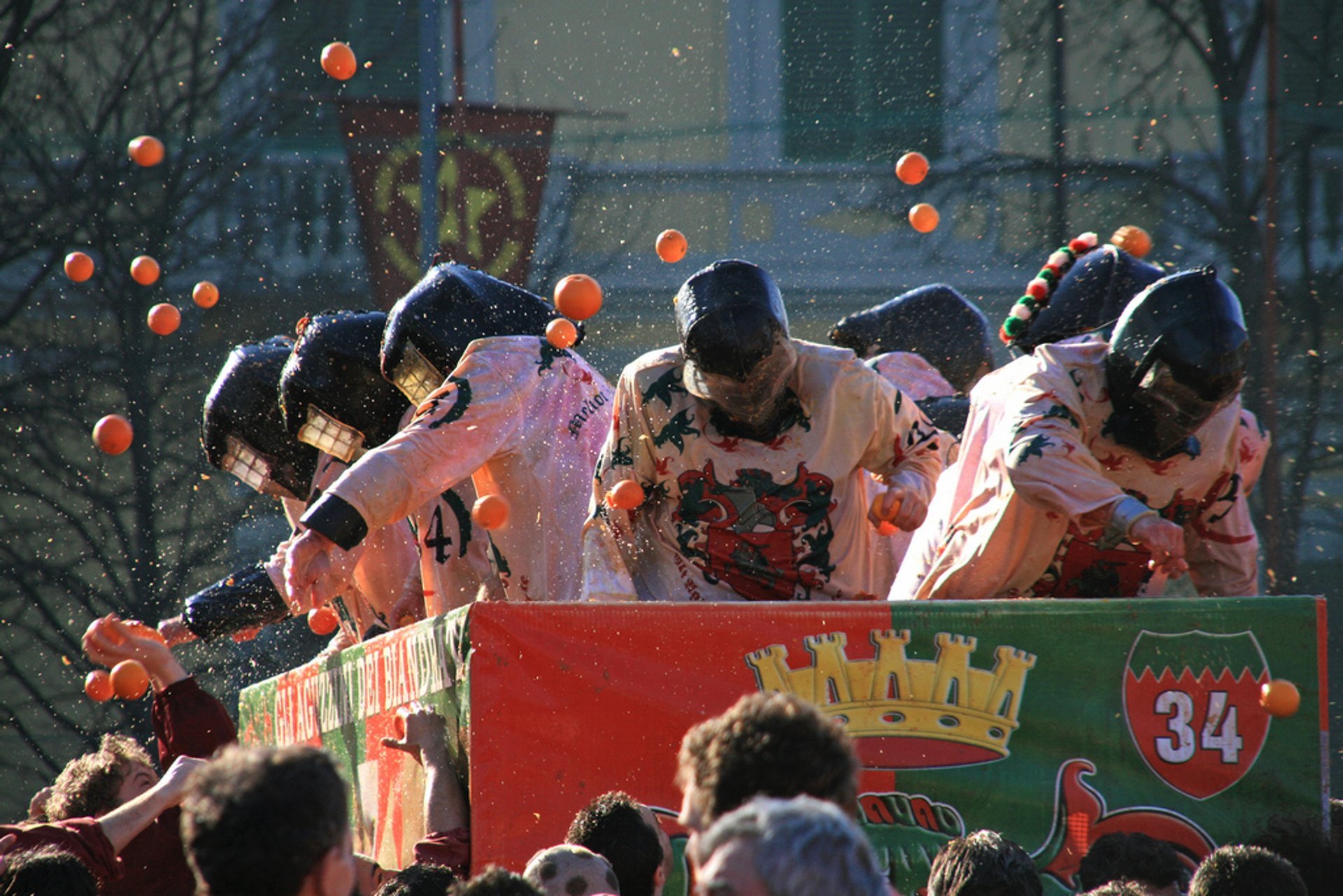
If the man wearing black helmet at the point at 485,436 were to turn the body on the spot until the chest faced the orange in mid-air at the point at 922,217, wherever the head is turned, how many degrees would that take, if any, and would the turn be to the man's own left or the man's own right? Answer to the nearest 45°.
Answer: approximately 135° to the man's own right

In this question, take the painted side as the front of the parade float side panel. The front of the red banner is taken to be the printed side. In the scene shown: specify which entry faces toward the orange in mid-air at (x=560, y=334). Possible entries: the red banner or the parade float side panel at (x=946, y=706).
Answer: the red banner

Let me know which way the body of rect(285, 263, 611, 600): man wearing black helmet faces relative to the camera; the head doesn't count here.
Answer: to the viewer's left

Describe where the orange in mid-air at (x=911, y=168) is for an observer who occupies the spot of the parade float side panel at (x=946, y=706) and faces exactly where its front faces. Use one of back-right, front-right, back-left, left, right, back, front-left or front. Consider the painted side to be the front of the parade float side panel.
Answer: back

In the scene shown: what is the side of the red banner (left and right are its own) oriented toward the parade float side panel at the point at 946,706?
front

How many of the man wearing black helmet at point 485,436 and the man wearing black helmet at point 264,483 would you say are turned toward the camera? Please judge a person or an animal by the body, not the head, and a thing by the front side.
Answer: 0

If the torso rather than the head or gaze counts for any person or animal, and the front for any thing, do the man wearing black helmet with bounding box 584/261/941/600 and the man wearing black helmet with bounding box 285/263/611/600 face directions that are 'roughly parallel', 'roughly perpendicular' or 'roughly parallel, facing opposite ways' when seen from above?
roughly perpendicular

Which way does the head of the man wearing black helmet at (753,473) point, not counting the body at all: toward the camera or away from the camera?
toward the camera

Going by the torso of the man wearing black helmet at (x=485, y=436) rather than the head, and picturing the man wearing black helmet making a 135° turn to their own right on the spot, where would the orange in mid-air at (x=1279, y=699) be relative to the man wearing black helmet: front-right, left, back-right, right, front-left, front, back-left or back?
right

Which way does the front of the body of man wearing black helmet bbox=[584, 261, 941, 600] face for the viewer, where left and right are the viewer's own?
facing the viewer

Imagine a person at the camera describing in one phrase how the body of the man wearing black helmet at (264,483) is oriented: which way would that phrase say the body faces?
to the viewer's left
